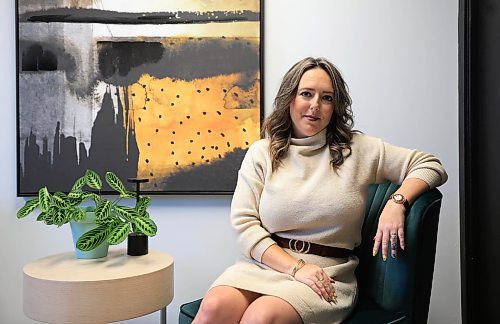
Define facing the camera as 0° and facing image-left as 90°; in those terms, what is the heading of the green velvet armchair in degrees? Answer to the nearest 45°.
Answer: approximately 45°

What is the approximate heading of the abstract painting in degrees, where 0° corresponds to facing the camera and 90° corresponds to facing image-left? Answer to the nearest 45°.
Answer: approximately 0°

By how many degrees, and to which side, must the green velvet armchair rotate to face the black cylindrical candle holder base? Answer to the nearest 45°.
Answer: approximately 45° to its right

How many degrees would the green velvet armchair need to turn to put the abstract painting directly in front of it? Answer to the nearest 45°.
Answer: approximately 90° to its right
